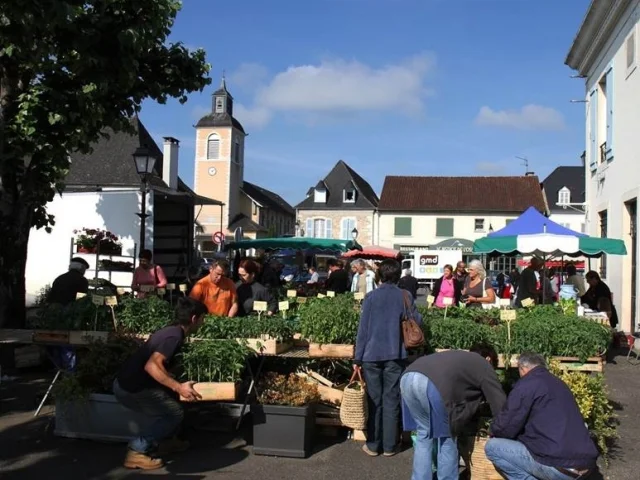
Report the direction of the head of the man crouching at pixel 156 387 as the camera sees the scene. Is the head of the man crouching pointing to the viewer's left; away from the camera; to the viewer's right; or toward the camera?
to the viewer's right

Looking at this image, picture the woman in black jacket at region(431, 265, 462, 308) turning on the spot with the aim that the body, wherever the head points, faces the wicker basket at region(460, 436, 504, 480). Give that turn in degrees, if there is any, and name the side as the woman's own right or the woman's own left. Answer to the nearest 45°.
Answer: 0° — they already face it

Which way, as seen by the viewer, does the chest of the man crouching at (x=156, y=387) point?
to the viewer's right

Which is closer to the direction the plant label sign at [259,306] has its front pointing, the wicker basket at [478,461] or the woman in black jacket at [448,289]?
the wicker basket

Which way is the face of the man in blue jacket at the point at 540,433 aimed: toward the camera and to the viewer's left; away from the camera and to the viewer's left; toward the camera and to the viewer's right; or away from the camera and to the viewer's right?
away from the camera and to the viewer's left

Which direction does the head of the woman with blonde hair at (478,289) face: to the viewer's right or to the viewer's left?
to the viewer's left

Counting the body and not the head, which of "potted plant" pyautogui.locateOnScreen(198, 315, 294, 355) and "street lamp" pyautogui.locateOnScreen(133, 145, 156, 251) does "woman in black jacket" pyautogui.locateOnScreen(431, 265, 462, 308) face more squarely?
the potted plant

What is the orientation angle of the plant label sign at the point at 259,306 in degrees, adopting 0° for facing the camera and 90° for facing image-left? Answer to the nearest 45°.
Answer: approximately 0°
